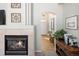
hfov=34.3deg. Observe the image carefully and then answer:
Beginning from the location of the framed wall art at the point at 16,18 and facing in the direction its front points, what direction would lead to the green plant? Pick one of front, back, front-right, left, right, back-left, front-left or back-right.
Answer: front-left

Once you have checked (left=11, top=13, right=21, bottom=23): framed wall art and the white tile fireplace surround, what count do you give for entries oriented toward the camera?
2

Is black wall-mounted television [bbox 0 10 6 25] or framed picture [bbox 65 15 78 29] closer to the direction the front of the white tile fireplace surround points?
the framed picture

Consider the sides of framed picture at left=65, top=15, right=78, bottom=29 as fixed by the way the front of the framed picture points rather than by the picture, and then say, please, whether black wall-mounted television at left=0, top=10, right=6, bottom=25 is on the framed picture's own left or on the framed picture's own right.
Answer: on the framed picture's own right

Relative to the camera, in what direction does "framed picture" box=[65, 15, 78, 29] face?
facing the viewer and to the left of the viewer

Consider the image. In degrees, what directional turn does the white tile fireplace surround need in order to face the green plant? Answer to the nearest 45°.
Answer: approximately 45° to its left

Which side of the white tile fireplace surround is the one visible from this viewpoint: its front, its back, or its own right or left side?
front

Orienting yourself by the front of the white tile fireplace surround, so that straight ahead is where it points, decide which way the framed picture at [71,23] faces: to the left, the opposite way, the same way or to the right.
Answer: to the right

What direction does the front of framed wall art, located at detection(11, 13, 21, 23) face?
toward the camera
